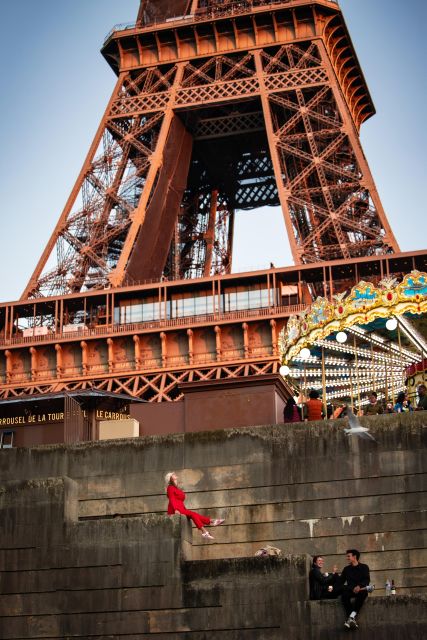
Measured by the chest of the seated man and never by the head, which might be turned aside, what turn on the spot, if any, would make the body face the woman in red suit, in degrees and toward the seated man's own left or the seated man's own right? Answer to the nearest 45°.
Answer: approximately 135° to the seated man's own right

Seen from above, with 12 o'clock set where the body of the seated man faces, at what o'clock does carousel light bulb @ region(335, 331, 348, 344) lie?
The carousel light bulb is roughly at 6 o'clock from the seated man.

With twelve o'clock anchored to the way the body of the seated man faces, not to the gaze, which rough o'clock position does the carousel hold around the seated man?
The carousel is roughly at 6 o'clock from the seated man.

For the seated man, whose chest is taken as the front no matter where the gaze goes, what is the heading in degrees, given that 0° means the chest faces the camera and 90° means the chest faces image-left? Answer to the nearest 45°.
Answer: approximately 0°
